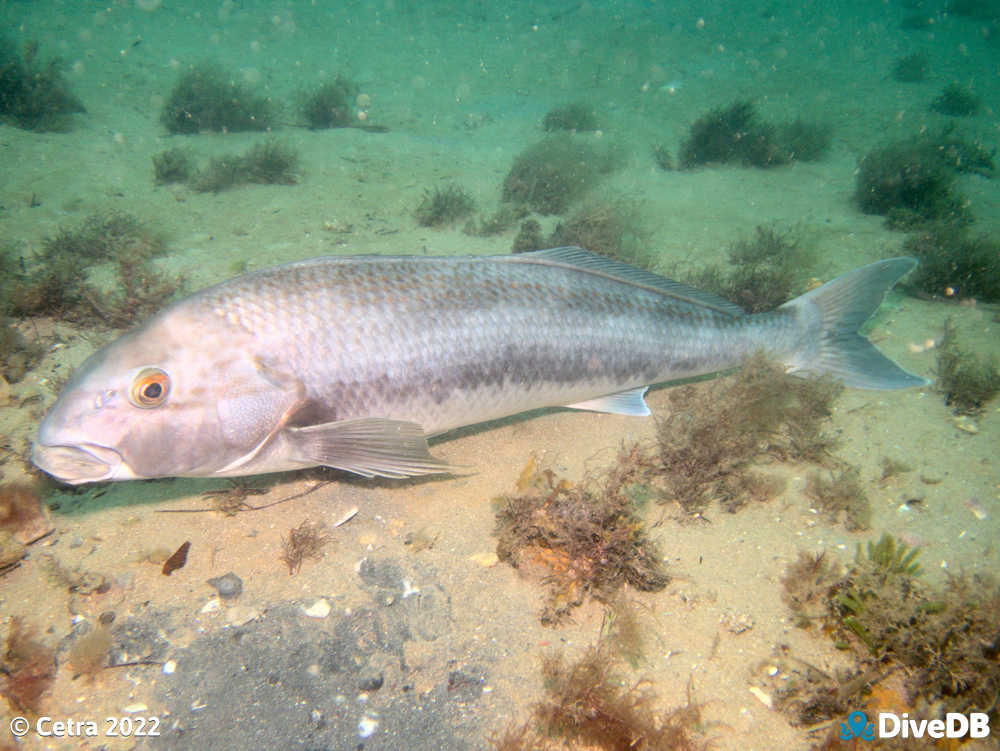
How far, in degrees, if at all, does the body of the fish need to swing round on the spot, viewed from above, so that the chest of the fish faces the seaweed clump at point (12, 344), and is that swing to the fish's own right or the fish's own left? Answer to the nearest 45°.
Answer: approximately 45° to the fish's own right

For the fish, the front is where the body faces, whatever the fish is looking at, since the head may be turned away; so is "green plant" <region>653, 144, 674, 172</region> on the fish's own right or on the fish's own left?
on the fish's own right

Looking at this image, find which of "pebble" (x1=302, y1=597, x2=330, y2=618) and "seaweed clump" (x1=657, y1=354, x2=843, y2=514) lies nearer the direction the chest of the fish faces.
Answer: the pebble

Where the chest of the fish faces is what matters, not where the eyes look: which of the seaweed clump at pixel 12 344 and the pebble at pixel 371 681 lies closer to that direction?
the seaweed clump

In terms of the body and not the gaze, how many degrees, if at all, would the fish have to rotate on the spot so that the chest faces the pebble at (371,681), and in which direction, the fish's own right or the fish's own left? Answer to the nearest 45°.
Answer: approximately 90° to the fish's own left

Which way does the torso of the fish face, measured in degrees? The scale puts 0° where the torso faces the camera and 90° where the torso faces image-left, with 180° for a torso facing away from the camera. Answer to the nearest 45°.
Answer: approximately 90°

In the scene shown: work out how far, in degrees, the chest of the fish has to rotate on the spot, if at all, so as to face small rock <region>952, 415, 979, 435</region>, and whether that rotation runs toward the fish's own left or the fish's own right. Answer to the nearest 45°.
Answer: approximately 180°

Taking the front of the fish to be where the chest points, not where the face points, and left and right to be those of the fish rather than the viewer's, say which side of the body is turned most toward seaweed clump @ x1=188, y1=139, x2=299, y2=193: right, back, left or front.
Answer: right

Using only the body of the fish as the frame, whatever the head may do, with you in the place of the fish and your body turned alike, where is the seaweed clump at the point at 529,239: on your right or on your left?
on your right

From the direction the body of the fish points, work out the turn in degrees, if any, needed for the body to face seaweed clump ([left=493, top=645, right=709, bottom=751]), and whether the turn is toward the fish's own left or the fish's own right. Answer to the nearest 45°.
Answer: approximately 90° to the fish's own left

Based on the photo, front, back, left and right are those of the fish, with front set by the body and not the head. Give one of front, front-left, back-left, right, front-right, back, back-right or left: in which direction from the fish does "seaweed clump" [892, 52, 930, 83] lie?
back-right
